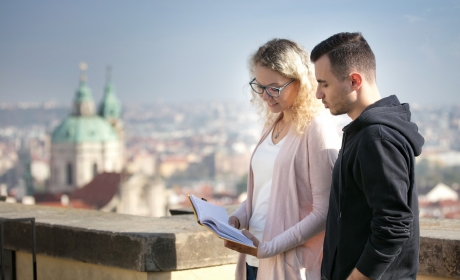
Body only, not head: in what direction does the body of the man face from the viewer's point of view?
to the viewer's left

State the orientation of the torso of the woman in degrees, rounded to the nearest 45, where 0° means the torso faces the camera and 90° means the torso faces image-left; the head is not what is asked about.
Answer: approximately 45°

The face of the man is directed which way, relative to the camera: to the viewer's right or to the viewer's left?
to the viewer's left

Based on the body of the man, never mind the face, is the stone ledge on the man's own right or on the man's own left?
on the man's own right

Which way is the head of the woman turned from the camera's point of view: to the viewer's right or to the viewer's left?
to the viewer's left
